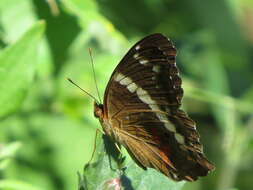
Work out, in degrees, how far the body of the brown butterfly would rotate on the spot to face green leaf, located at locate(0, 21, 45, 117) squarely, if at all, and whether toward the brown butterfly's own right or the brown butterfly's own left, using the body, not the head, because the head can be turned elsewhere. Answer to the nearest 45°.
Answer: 0° — it already faces it

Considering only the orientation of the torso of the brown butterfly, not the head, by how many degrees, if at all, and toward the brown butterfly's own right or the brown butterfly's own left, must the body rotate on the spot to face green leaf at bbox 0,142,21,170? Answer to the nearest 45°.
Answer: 0° — it already faces it

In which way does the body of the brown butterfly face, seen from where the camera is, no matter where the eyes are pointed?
to the viewer's left
